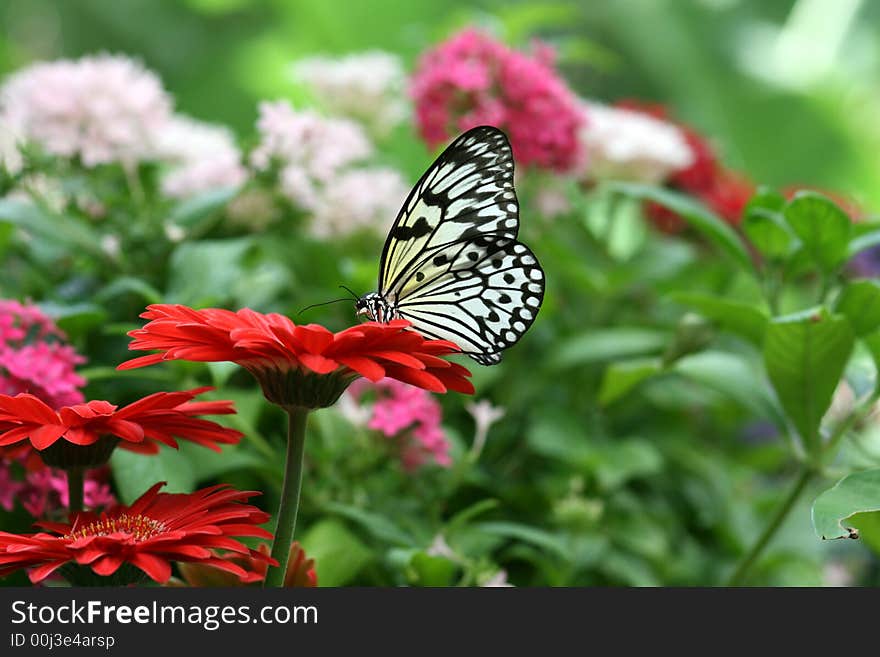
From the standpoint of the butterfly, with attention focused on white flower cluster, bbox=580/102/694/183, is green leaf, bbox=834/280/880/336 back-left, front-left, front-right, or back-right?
front-right

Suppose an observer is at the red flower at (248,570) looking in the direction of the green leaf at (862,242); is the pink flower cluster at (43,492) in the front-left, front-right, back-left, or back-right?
back-left

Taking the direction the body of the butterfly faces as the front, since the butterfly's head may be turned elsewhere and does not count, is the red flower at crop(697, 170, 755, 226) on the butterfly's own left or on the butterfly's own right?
on the butterfly's own right

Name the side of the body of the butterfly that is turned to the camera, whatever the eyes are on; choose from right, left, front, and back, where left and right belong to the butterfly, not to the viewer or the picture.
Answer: left
